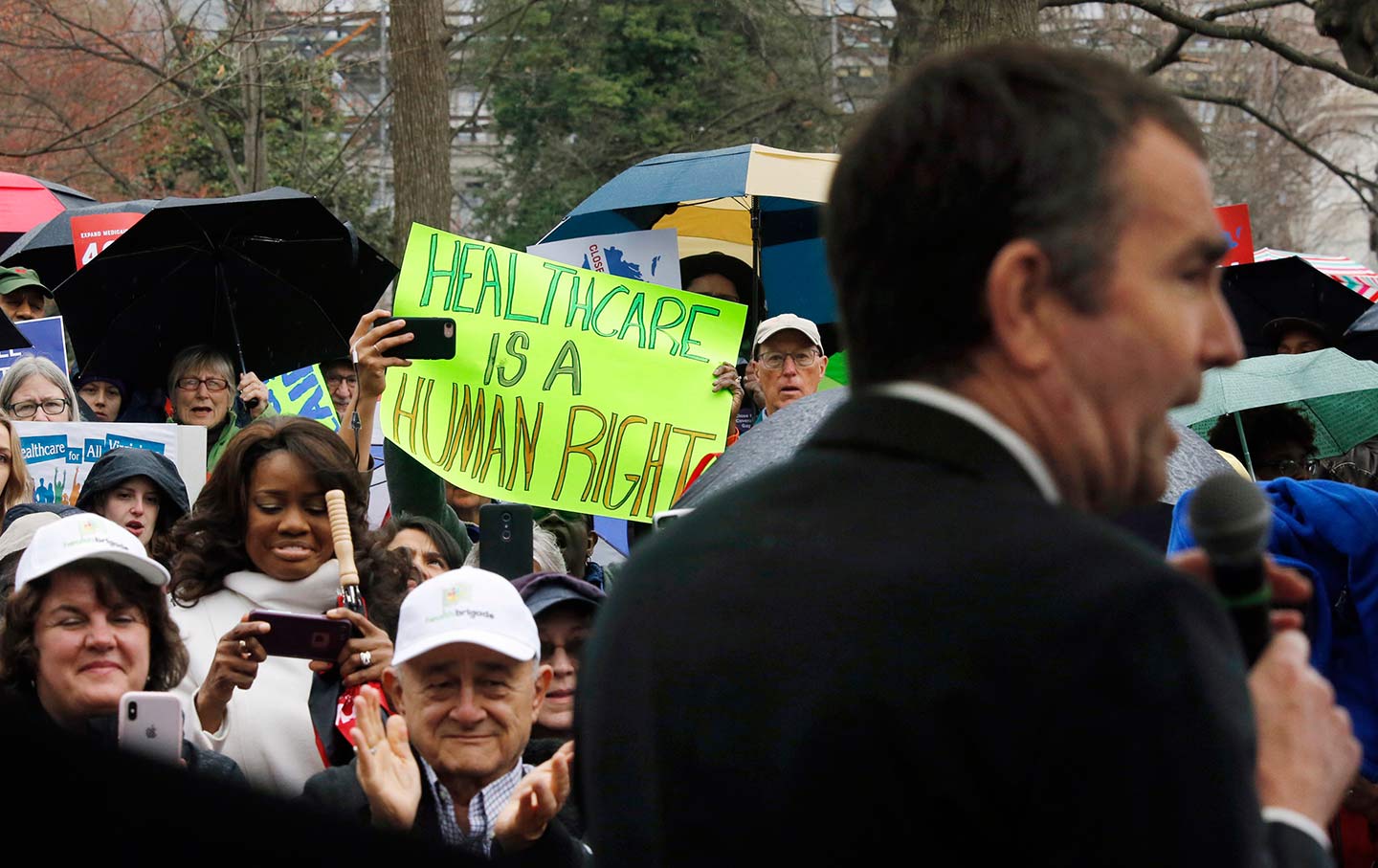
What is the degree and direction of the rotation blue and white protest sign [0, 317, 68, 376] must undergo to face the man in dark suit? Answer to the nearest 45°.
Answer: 0° — it already faces them

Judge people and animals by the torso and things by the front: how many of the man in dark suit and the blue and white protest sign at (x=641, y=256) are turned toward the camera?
1

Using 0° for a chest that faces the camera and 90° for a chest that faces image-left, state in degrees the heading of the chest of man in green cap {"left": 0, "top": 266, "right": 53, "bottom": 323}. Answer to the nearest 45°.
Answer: approximately 0°

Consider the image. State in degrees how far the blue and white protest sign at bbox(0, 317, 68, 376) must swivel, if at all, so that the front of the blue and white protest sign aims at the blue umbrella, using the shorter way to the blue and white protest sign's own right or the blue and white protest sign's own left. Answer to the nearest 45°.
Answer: approximately 90° to the blue and white protest sign's own left

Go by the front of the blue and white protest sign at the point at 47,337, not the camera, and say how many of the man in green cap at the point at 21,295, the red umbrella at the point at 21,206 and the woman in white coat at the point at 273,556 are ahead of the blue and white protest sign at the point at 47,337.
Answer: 1

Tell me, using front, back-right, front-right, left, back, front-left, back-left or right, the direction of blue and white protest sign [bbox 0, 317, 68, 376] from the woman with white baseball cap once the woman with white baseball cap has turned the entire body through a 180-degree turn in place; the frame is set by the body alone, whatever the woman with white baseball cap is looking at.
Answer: front

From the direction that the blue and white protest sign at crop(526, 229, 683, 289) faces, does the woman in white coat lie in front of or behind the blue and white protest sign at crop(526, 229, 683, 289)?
in front

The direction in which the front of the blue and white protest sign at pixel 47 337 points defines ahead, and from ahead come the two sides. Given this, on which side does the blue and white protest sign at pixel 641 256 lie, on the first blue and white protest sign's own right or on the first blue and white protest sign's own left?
on the first blue and white protest sign's own left

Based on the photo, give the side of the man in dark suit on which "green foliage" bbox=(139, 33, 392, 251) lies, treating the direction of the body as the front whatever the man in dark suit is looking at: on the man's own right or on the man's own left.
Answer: on the man's own left

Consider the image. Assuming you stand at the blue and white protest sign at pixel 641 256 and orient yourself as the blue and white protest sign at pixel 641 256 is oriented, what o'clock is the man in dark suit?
The man in dark suit is roughly at 12 o'clock from the blue and white protest sign.
